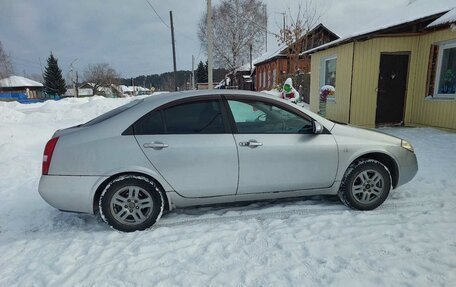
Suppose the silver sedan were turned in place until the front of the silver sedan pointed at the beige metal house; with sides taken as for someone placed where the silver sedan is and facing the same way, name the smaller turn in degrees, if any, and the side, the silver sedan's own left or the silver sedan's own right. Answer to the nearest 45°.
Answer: approximately 45° to the silver sedan's own left

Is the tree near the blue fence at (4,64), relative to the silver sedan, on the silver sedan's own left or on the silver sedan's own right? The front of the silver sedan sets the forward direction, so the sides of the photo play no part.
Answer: on the silver sedan's own left

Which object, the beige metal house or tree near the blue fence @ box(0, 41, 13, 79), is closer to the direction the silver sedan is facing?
the beige metal house

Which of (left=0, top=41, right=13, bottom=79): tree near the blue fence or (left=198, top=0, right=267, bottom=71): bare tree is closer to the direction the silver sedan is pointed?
the bare tree

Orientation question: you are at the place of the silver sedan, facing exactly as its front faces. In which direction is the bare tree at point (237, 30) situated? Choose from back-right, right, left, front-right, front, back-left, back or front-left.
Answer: left

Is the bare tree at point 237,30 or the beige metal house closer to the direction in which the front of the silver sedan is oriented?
the beige metal house

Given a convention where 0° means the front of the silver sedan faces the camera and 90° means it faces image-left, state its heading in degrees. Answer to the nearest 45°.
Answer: approximately 270°
